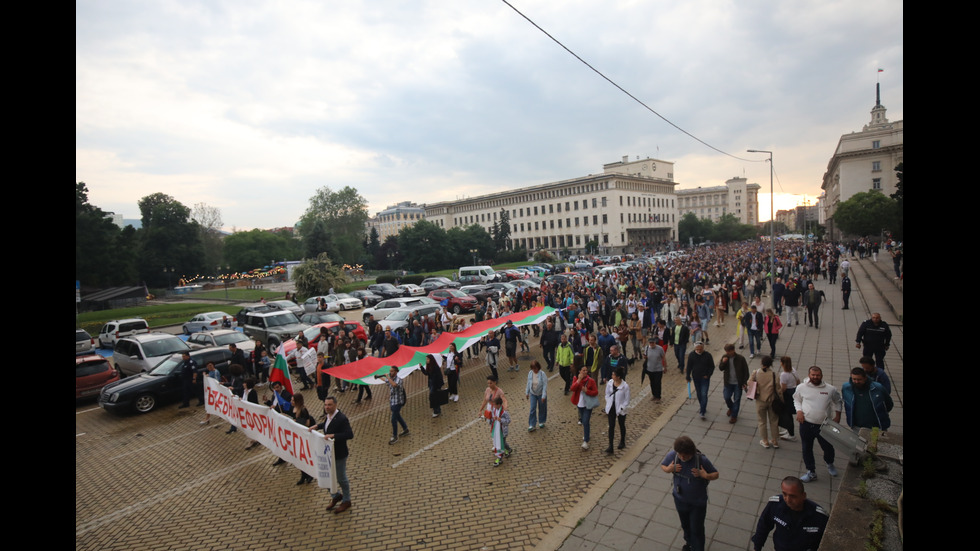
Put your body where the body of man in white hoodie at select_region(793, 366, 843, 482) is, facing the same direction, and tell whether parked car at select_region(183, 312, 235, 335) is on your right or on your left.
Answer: on your right

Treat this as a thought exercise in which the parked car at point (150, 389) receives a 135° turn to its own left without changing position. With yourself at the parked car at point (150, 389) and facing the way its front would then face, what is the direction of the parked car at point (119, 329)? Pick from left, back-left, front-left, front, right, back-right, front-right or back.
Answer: left

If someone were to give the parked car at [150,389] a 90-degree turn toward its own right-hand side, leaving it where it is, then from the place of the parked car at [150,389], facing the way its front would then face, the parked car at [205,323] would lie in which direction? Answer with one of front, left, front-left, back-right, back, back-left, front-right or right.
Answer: front-right

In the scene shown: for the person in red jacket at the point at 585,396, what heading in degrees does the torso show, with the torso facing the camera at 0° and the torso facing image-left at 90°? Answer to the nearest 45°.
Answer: approximately 0°
